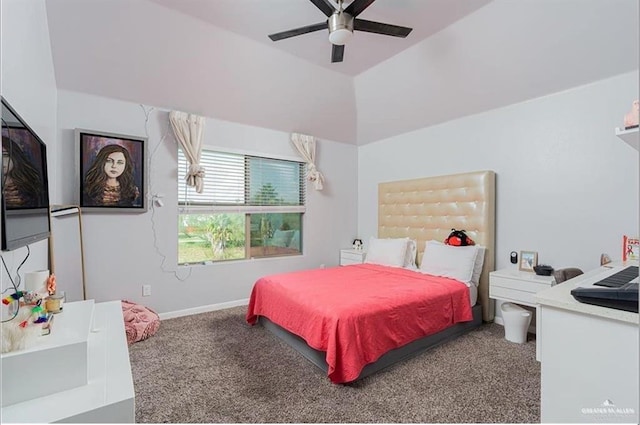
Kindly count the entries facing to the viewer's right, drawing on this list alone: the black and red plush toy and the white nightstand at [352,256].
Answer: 0

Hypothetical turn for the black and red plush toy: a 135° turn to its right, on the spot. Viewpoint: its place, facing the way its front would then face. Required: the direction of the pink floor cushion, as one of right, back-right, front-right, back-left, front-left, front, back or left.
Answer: back-left

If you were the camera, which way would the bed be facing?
facing the viewer and to the left of the viewer

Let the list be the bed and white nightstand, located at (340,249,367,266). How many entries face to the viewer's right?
0

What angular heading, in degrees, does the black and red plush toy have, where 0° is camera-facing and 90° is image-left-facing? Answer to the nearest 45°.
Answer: approximately 45°

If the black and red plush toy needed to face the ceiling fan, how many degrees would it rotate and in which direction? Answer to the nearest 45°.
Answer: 0° — it already faces it

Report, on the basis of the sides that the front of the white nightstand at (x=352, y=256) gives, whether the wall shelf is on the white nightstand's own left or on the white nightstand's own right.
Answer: on the white nightstand's own left

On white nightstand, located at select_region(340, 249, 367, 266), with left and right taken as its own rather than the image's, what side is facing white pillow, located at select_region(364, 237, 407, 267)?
left

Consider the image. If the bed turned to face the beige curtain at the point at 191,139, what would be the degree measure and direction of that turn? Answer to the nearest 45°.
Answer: approximately 45° to its right

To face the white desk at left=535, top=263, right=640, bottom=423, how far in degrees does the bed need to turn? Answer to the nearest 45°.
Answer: approximately 45° to its left

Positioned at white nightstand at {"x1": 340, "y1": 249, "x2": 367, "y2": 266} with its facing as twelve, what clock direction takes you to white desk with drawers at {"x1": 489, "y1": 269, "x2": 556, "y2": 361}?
white desk with drawers at {"x1": 489, "y1": 269, "x2": 556, "y2": 361} is roughly at 9 o'clock from white nightstand at {"x1": 340, "y1": 249, "x2": 367, "y2": 266}.
